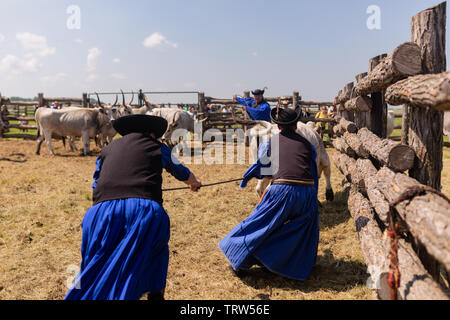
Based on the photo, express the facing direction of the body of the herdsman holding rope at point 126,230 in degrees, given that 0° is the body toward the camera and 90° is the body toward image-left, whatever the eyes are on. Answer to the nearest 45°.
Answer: approximately 225°

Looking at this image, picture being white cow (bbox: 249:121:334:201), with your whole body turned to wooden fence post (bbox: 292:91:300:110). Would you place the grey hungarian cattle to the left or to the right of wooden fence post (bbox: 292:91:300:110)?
left

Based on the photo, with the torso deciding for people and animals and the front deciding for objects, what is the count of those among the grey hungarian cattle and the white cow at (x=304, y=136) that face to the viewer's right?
1

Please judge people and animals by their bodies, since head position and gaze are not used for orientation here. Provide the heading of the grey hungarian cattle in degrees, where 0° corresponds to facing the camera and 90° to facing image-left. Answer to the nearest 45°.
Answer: approximately 270°

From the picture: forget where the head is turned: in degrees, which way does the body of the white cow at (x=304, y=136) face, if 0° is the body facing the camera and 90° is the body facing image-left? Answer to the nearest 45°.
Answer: approximately 90°
